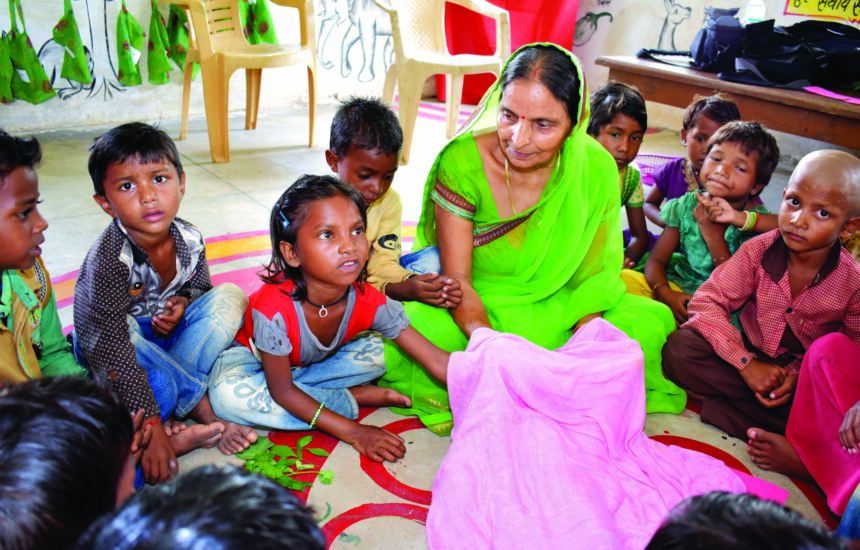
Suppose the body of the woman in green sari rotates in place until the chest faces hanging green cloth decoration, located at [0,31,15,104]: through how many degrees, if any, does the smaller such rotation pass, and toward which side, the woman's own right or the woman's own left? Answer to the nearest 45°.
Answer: approximately 135° to the woman's own right

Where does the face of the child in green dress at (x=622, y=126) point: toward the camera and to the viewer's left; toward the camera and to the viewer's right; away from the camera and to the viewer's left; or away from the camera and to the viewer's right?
toward the camera and to the viewer's left

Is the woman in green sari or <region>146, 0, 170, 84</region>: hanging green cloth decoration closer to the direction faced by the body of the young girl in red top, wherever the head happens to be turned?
the woman in green sari

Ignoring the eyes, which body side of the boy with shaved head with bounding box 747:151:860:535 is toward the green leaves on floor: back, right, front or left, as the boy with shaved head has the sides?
front

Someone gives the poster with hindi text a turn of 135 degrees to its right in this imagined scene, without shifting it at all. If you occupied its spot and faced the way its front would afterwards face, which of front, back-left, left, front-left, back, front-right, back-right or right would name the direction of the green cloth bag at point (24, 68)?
left

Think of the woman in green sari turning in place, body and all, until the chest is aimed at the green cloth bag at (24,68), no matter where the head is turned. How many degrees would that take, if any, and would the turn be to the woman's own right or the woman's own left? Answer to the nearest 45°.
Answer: approximately 135° to the woman's own right

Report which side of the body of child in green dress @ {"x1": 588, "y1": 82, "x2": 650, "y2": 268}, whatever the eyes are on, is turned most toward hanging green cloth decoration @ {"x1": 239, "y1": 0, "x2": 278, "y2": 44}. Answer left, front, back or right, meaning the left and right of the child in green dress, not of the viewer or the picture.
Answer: right

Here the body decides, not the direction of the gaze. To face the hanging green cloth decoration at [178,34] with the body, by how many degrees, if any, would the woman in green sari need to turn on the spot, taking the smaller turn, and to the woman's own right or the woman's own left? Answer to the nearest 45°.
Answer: approximately 135° to the woman's own right

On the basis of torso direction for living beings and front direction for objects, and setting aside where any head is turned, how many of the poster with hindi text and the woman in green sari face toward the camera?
2

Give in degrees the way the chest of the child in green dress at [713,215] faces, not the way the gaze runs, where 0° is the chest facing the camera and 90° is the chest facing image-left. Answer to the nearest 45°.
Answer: approximately 45°

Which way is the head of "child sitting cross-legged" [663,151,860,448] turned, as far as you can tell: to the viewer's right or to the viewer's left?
to the viewer's left

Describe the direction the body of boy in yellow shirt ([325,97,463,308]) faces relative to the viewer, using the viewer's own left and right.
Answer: facing the viewer and to the right of the viewer

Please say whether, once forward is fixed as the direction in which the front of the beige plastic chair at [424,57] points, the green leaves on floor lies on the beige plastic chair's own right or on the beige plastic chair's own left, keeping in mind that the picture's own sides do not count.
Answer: on the beige plastic chair's own right

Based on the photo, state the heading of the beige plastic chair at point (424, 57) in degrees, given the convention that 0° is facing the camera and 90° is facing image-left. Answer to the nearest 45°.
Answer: approximately 315°

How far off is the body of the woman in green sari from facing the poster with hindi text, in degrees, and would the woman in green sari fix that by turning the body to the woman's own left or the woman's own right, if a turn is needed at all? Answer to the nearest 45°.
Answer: approximately 135° to the woman's own left

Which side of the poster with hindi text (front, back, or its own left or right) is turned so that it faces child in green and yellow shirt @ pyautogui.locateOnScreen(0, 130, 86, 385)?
front

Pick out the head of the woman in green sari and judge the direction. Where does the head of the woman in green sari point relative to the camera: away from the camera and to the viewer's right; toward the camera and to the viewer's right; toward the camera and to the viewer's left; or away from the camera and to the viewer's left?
toward the camera and to the viewer's left
